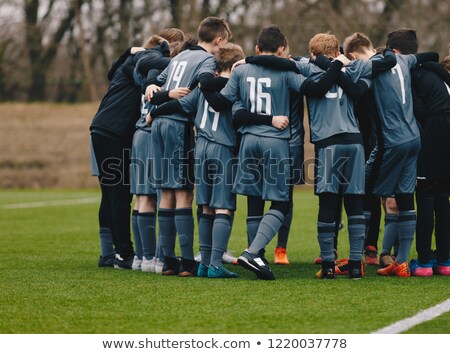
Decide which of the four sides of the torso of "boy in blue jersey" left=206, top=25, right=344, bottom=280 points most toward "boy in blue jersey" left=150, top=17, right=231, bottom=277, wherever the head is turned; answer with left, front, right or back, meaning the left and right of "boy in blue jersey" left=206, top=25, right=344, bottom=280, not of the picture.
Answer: left

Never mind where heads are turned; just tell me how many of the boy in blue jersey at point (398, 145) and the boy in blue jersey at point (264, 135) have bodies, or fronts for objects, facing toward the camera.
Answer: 0

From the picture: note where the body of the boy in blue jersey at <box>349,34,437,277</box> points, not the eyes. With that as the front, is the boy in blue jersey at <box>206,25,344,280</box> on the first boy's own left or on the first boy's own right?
on the first boy's own left

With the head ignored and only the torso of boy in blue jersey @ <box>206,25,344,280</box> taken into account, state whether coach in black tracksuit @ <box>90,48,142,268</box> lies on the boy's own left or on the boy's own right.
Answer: on the boy's own left

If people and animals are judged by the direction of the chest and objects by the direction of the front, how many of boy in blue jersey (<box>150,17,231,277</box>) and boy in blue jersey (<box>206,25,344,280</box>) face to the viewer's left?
0

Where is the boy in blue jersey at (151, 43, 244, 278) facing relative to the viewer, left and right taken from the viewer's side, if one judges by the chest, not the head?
facing away from the viewer and to the right of the viewer

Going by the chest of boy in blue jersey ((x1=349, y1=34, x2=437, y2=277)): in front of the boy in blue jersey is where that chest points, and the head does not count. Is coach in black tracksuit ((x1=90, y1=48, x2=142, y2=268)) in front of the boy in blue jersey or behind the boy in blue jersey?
in front

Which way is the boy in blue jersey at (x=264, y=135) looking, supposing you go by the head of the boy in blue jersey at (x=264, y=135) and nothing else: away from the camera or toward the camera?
away from the camera

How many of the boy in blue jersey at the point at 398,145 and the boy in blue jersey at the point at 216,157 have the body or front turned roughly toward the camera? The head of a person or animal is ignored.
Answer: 0

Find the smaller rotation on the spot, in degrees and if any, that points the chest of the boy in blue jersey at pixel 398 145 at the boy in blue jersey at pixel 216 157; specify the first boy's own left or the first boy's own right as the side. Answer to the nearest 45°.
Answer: approximately 45° to the first boy's own left

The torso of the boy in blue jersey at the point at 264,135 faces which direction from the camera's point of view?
away from the camera

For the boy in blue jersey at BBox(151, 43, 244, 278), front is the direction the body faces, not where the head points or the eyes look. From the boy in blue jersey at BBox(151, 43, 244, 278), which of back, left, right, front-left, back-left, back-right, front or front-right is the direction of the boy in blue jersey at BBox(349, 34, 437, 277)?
front-right

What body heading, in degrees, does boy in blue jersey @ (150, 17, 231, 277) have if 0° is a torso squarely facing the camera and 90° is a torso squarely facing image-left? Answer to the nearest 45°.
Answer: approximately 225°

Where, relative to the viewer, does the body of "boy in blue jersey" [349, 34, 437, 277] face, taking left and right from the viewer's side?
facing away from the viewer and to the left of the viewer
